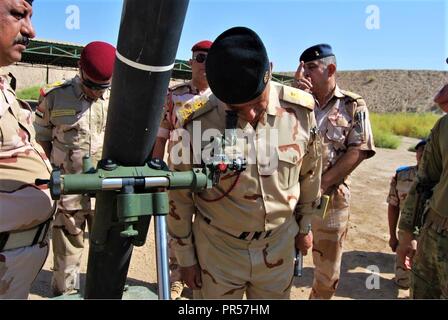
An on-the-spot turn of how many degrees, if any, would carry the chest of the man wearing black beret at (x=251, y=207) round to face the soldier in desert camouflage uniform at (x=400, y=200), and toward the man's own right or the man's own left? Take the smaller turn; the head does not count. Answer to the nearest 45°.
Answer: approximately 135° to the man's own left

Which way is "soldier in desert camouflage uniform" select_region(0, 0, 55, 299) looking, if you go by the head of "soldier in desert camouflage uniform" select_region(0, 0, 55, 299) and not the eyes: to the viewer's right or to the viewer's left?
to the viewer's right

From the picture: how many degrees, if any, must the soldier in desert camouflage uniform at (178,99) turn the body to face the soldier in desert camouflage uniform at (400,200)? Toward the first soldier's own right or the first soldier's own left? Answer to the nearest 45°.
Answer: approximately 45° to the first soldier's own left

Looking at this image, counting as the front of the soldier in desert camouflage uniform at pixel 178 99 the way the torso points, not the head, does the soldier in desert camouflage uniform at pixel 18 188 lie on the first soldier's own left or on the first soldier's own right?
on the first soldier's own right

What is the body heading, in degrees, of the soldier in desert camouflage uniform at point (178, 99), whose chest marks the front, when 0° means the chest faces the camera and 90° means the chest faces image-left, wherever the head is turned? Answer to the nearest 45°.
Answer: approximately 315°

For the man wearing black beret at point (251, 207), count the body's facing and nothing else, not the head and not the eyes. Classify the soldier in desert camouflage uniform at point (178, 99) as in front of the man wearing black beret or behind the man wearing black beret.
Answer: behind

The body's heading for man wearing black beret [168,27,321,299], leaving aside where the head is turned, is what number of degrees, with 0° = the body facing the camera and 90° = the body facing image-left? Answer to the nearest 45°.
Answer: approximately 0°
